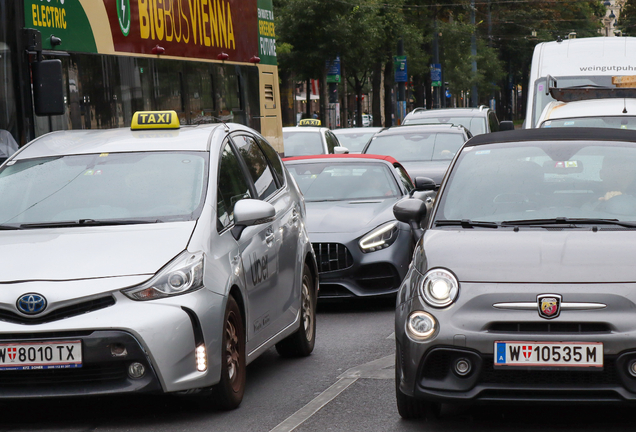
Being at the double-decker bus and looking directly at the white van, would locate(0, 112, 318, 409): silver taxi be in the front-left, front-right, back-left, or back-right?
back-right

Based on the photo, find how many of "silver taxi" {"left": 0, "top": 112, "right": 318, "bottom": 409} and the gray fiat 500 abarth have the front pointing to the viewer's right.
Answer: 0

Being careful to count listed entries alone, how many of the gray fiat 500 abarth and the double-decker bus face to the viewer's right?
0

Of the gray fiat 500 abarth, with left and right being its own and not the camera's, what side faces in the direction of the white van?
back

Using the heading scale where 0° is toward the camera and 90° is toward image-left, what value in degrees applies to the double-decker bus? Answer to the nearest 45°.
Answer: approximately 45°

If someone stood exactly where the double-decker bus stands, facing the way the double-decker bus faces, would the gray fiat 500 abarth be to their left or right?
on their left

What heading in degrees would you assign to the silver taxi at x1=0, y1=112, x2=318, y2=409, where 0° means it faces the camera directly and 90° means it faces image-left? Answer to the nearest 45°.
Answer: approximately 45°

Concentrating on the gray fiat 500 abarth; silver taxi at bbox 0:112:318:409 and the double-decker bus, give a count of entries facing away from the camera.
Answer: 0

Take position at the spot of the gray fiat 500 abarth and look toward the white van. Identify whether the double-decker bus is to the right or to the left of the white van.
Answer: left

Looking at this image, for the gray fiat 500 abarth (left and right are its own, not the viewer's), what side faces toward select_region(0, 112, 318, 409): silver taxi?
right

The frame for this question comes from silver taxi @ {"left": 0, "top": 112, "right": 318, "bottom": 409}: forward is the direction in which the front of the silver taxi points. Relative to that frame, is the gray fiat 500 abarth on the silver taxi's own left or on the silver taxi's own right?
on the silver taxi's own left

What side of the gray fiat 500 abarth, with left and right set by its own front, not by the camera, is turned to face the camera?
front
